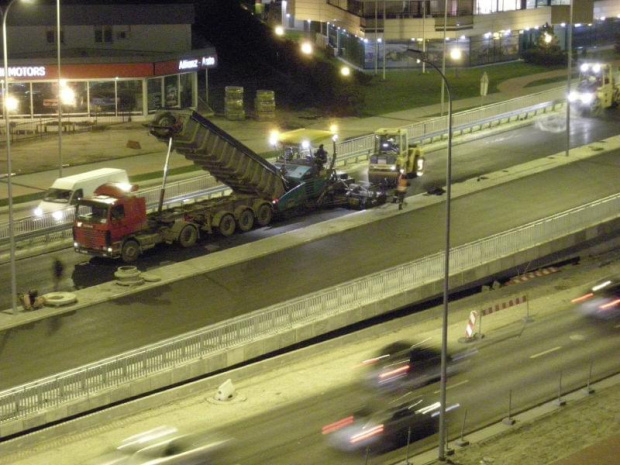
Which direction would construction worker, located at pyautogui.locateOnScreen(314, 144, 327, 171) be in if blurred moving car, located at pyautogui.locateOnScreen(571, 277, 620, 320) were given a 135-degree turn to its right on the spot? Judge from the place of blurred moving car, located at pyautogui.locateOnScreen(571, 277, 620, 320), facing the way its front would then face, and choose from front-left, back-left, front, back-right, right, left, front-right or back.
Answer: back-right

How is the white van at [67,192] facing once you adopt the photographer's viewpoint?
facing the viewer and to the left of the viewer

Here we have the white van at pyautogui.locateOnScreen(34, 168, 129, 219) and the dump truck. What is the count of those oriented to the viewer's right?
0

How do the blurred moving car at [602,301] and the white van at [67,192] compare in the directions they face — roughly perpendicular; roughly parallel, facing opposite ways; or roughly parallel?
roughly parallel, facing opposite ways

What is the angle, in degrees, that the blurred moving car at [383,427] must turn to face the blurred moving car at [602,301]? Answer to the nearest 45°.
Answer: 0° — it already faces it

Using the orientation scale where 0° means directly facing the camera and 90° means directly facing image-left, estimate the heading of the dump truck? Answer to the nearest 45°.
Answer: approximately 45°

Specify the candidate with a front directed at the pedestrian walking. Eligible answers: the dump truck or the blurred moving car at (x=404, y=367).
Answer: the dump truck

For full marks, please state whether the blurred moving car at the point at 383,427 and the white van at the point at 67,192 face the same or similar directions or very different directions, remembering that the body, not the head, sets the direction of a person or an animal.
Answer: very different directions

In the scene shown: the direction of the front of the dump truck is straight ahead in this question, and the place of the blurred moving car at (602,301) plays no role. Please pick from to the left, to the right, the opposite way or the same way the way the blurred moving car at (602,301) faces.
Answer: the opposite way

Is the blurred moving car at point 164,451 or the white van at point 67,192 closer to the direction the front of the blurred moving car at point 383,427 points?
the white van

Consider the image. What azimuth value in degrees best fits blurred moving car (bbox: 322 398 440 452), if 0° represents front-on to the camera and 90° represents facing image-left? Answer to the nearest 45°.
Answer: approximately 225°

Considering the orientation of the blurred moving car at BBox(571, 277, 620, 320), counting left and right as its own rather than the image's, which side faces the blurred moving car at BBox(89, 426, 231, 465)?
back

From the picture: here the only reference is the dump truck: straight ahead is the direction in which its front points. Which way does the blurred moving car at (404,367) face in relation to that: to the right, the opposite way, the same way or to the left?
the opposite way

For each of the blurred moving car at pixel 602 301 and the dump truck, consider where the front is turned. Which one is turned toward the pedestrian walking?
the dump truck

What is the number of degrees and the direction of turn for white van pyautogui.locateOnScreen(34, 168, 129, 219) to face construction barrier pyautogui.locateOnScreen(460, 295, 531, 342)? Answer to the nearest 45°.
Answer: approximately 90° to its left

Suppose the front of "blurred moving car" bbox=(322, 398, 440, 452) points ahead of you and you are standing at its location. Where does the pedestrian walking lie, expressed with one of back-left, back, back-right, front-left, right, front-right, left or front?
left

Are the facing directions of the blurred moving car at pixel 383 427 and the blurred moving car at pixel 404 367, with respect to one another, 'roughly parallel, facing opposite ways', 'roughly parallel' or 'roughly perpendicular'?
roughly parallel

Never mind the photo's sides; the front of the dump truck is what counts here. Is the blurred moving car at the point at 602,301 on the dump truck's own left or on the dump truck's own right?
on the dump truck's own left

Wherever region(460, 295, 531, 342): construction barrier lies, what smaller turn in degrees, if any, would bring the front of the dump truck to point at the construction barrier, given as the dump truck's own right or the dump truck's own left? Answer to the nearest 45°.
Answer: approximately 90° to the dump truck's own left

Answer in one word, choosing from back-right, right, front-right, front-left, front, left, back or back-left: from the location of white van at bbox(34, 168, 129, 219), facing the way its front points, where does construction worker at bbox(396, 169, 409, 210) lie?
back-left
